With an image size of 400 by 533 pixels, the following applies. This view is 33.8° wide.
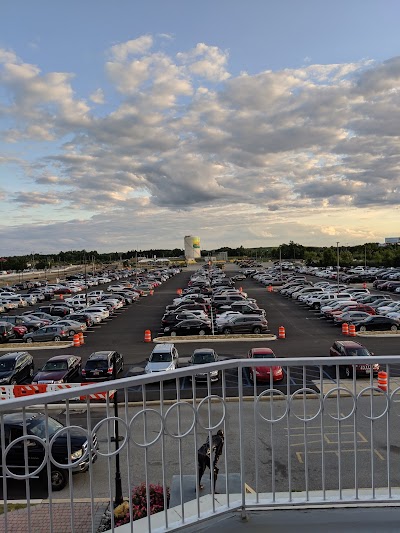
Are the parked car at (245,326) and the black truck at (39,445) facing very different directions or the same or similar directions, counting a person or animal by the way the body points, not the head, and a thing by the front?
very different directions

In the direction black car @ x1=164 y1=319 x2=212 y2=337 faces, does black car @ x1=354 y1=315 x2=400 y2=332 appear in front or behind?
behind

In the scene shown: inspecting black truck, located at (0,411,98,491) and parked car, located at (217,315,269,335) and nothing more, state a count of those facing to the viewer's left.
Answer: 1

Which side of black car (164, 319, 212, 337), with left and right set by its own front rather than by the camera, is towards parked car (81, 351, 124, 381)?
left

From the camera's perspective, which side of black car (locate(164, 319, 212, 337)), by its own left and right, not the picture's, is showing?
left

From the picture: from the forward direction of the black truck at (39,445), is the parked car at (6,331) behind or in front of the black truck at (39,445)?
behind

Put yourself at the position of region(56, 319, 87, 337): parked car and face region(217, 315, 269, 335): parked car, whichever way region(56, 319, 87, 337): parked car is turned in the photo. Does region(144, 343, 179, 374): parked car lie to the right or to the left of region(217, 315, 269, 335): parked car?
right

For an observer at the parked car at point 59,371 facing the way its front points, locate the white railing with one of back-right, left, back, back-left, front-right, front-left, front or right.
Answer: front-left

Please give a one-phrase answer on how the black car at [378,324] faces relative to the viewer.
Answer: facing to the left of the viewer

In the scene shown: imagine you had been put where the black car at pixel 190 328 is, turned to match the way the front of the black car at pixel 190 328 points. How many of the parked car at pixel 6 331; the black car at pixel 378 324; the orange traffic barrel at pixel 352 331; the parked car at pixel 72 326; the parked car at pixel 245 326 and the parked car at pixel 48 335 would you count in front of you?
3
